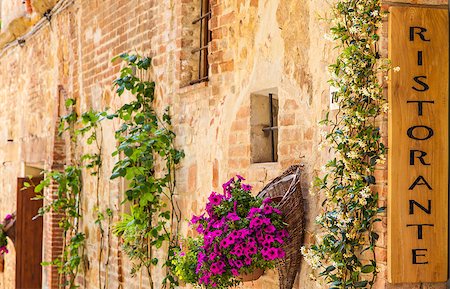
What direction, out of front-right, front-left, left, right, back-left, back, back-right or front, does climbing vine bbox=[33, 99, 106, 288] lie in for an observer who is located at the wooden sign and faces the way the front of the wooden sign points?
back-right

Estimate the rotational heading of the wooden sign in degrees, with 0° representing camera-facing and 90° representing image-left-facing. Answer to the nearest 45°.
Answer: approximately 0°

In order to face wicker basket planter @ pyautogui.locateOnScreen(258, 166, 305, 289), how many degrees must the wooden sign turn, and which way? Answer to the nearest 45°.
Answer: approximately 135° to its right

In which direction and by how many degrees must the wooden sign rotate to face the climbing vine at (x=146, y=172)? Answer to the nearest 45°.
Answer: approximately 135° to its right

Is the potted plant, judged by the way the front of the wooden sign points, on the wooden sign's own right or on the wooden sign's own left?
on the wooden sign's own right

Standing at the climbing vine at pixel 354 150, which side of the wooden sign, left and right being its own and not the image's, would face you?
right

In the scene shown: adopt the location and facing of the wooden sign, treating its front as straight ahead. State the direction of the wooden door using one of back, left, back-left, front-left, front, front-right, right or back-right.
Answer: back-right
